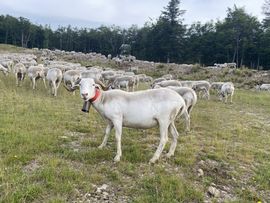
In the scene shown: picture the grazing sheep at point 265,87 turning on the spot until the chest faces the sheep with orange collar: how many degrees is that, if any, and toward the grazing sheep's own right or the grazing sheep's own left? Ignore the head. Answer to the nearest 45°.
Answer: approximately 90° to the grazing sheep's own left

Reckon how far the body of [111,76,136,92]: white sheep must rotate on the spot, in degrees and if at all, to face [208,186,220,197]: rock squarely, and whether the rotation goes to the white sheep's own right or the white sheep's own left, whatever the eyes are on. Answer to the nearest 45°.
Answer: approximately 90° to the white sheep's own left

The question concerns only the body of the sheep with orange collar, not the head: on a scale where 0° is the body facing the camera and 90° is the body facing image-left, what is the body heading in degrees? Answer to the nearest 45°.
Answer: approximately 90°

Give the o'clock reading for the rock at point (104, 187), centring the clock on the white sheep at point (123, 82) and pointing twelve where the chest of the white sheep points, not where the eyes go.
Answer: The rock is roughly at 9 o'clock from the white sheep.

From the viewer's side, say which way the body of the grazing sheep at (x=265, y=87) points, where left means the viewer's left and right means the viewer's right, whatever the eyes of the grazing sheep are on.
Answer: facing to the left of the viewer

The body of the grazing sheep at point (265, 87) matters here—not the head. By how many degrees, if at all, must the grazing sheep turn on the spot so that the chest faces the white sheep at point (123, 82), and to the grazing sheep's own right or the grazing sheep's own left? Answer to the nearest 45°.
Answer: approximately 45° to the grazing sheep's own left

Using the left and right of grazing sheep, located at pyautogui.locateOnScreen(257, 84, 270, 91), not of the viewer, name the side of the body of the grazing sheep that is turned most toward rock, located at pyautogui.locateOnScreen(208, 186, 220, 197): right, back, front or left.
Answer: left
